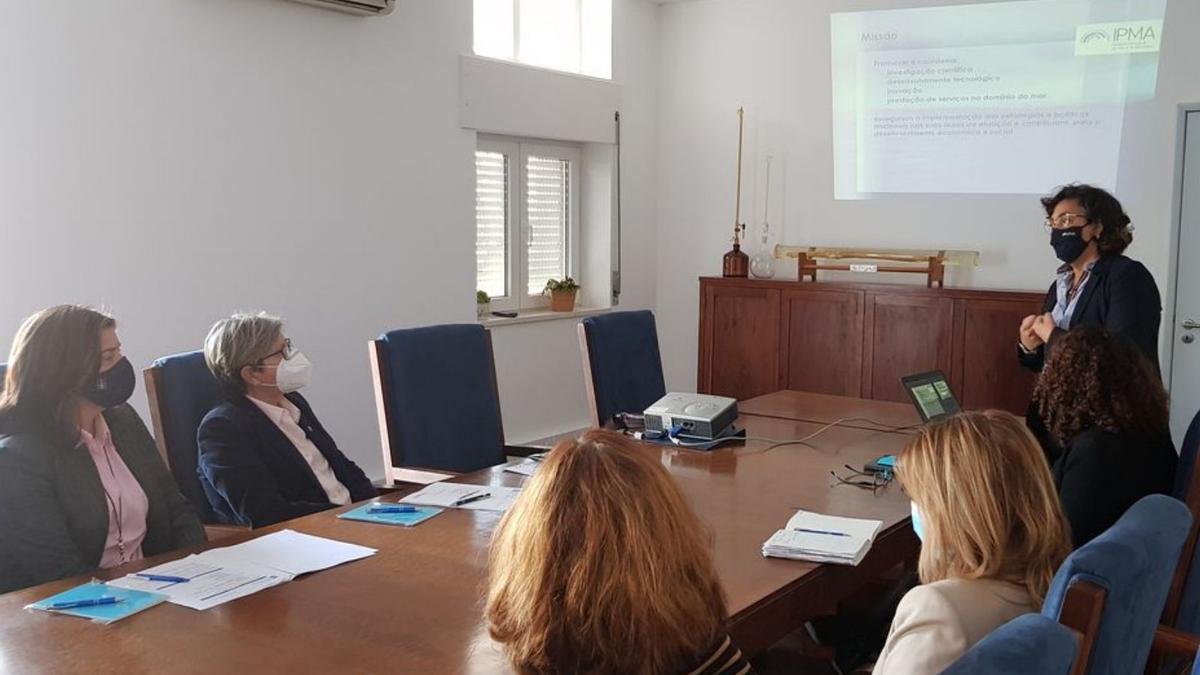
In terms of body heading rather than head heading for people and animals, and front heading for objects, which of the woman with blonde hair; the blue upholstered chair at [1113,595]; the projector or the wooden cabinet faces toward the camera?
the wooden cabinet

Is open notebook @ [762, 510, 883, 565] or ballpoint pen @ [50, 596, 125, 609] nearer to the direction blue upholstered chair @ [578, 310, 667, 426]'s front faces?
the open notebook

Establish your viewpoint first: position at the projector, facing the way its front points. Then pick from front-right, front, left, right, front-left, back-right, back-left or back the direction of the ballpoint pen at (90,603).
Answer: back

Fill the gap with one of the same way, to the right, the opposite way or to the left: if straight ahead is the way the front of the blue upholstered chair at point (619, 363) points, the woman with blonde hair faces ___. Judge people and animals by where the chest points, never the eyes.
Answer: the opposite way

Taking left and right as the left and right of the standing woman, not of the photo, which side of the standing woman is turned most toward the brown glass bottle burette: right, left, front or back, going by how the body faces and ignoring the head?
right

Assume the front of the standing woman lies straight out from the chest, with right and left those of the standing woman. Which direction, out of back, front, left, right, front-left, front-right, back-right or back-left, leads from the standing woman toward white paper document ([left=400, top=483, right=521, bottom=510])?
front

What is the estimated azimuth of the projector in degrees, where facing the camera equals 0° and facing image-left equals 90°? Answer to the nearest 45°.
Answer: approximately 225°

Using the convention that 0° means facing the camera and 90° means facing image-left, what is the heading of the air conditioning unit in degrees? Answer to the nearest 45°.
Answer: approximately 315°

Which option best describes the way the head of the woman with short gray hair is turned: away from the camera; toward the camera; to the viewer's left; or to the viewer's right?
to the viewer's right

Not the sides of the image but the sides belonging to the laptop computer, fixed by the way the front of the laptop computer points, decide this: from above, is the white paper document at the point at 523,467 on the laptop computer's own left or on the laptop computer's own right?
on the laptop computer's own right

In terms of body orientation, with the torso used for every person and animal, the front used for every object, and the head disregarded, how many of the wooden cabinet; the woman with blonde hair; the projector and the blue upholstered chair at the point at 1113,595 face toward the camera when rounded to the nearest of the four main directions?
1

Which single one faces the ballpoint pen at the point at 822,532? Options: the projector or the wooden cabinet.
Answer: the wooden cabinet

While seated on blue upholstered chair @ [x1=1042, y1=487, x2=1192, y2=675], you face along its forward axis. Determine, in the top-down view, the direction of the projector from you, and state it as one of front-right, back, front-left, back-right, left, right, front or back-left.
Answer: front

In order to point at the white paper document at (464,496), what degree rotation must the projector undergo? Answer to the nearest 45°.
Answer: approximately 180°

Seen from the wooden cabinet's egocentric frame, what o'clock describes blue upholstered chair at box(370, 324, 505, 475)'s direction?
The blue upholstered chair is roughly at 1 o'clock from the wooden cabinet.

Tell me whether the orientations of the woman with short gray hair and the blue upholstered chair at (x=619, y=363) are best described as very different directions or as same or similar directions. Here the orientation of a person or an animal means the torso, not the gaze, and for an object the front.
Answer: same or similar directions

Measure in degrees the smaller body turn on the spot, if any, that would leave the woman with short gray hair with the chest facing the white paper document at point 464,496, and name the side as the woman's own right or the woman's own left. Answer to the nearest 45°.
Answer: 0° — they already face it
